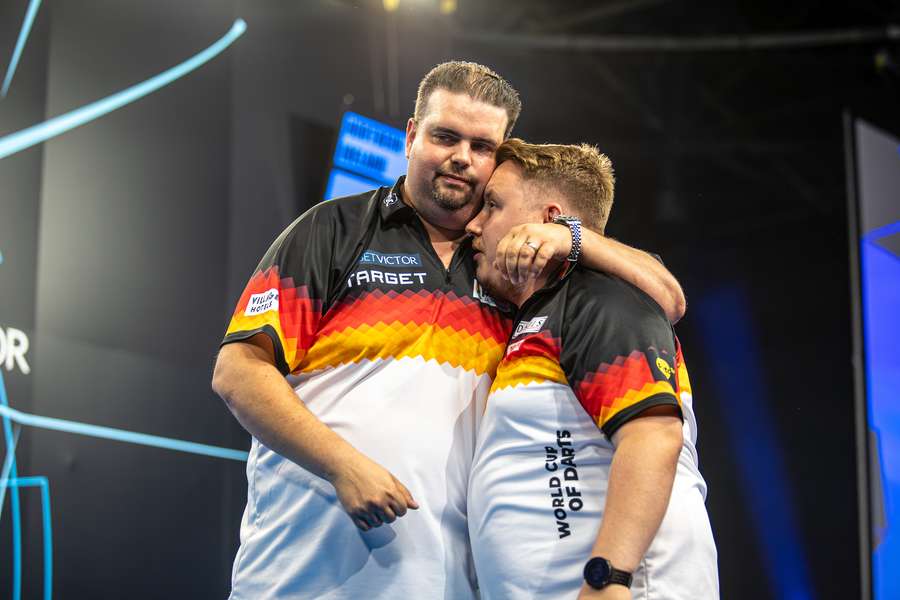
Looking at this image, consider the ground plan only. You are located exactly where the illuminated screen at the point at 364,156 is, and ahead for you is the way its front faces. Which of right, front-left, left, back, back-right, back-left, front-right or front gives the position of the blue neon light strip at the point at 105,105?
front-right

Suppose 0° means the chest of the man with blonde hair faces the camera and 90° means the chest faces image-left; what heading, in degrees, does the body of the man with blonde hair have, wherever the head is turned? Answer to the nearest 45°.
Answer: approximately 90°

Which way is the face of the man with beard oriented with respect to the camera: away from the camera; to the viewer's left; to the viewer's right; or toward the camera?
toward the camera

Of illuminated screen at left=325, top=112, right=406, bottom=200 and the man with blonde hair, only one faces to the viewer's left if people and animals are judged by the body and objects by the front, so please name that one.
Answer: the man with blonde hair

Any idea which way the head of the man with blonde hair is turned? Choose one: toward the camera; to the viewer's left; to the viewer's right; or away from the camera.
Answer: to the viewer's left

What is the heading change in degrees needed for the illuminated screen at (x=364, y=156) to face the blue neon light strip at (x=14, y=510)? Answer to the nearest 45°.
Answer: approximately 45° to its right

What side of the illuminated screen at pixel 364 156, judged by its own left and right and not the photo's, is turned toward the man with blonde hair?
front

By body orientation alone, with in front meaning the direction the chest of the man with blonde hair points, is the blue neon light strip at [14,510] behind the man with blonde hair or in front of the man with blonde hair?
in front

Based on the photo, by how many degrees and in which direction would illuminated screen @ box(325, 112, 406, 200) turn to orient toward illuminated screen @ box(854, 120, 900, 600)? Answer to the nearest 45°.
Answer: approximately 90° to its left

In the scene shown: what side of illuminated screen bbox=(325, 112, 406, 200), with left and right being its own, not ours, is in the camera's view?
front
